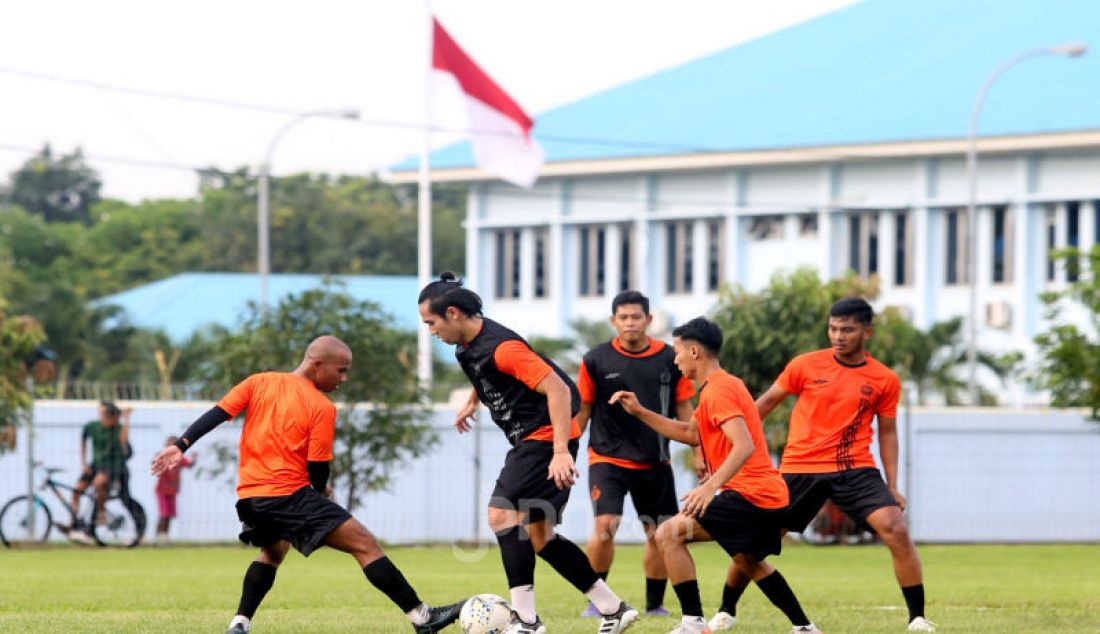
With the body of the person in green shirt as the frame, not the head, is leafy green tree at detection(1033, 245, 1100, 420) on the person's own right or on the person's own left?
on the person's own left

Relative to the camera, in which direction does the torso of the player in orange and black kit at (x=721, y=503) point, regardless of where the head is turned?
to the viewer's left

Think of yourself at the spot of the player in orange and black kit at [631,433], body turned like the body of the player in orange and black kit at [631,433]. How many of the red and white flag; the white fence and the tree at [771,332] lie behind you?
3

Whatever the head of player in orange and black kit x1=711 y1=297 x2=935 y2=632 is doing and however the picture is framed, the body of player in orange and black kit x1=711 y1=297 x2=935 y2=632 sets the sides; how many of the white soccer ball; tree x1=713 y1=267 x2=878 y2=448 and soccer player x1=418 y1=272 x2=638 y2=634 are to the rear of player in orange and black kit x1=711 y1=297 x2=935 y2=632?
1

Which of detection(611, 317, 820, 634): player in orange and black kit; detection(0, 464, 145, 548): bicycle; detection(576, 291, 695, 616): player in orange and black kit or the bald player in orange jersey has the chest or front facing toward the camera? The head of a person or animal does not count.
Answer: detection(576, 291, 695, 616): player in orange and black kit

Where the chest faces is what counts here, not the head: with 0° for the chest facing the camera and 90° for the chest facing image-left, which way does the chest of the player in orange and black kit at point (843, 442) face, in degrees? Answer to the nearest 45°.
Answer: approximately 0°

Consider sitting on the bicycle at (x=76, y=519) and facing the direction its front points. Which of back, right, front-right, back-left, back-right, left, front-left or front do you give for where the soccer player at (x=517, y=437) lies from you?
left

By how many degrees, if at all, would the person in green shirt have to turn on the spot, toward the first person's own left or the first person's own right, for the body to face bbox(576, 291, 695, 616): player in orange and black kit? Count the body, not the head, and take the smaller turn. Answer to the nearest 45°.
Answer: approximately 45° to the first person's own left

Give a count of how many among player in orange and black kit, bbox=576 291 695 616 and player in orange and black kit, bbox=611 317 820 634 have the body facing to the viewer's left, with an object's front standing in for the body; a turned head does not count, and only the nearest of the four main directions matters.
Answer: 1

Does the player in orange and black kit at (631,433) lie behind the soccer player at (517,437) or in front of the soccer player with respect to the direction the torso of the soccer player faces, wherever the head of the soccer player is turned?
behind

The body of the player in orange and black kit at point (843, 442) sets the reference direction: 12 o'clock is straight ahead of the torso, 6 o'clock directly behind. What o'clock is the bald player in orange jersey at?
The bald player in orange jersey is roughly at 2 o'clock from the player in orange and black kit.

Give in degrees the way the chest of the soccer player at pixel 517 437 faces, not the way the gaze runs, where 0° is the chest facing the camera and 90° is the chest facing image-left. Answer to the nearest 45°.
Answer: approximately 45°
